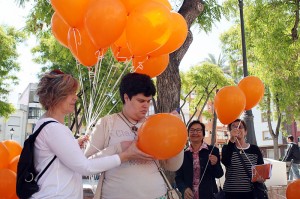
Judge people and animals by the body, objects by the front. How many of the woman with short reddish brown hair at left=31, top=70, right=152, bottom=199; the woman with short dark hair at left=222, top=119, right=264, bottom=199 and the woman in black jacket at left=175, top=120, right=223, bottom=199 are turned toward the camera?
2

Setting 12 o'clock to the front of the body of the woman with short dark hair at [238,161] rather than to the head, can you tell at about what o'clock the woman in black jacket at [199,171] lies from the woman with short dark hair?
The woman in black jacket is roughly at 2 o'clock from the woman with short dark hair.

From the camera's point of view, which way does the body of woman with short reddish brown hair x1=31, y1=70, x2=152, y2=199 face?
to the viewer's right

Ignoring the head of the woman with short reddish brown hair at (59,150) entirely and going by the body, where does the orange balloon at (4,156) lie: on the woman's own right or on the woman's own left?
on the woman's own left

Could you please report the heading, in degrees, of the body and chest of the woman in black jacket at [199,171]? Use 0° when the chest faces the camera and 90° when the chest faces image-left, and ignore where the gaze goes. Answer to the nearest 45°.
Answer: approximately 0°

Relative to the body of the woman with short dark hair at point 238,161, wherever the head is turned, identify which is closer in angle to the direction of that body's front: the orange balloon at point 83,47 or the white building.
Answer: the orange balloon

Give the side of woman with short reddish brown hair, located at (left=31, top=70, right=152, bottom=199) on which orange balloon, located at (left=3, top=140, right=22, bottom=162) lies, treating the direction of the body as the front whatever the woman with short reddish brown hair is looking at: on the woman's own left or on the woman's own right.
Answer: on the woman's own left
